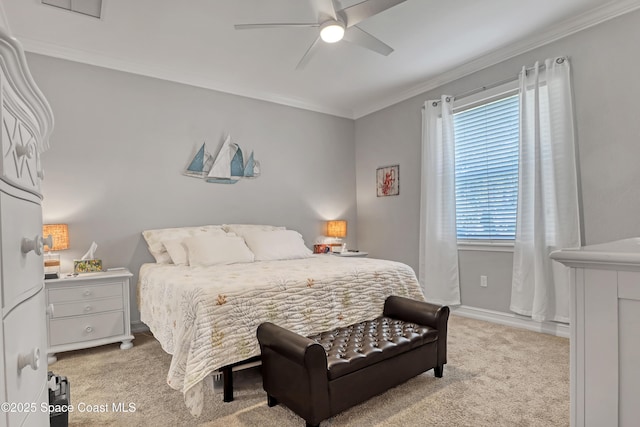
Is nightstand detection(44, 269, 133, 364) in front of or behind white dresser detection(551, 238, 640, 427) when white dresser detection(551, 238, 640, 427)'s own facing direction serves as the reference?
in front

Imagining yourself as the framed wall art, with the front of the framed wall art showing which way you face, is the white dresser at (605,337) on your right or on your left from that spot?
on your left

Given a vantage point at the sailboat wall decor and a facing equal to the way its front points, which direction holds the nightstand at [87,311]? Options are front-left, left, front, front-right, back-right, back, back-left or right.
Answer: front-right

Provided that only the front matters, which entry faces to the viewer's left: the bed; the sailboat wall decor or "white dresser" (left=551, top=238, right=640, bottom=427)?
the white dresser

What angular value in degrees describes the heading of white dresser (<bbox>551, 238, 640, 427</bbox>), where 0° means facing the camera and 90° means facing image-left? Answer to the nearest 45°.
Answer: approximately 90°

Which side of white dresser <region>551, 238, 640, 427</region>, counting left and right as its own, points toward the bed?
front

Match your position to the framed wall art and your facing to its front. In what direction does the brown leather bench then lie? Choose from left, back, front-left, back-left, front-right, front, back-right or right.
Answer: front-left

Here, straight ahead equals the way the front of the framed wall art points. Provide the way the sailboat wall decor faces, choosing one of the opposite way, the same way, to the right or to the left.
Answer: to the left

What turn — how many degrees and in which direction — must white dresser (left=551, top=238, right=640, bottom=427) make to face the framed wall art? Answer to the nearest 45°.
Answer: approximately 45° to its right

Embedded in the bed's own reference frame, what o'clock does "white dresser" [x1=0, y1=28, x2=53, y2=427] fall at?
The white dresser is roughly at 2 o'clock from the bed.

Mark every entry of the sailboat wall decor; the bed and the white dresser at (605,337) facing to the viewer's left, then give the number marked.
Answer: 1

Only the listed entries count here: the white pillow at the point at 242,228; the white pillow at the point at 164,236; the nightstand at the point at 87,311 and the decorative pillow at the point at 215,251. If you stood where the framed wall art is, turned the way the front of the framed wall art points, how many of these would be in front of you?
4

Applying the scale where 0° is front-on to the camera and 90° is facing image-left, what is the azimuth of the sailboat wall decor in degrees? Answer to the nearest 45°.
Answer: approximately 0°

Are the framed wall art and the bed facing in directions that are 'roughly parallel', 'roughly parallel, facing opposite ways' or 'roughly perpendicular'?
roughly perpendicular

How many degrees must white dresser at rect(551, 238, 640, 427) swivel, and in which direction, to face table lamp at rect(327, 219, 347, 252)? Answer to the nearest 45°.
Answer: approximately 45° to its right

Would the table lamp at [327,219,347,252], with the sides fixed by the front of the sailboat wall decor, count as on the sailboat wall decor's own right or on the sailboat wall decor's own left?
on the sailboat wall decor's own left

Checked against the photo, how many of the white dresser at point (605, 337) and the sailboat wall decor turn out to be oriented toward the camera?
1
